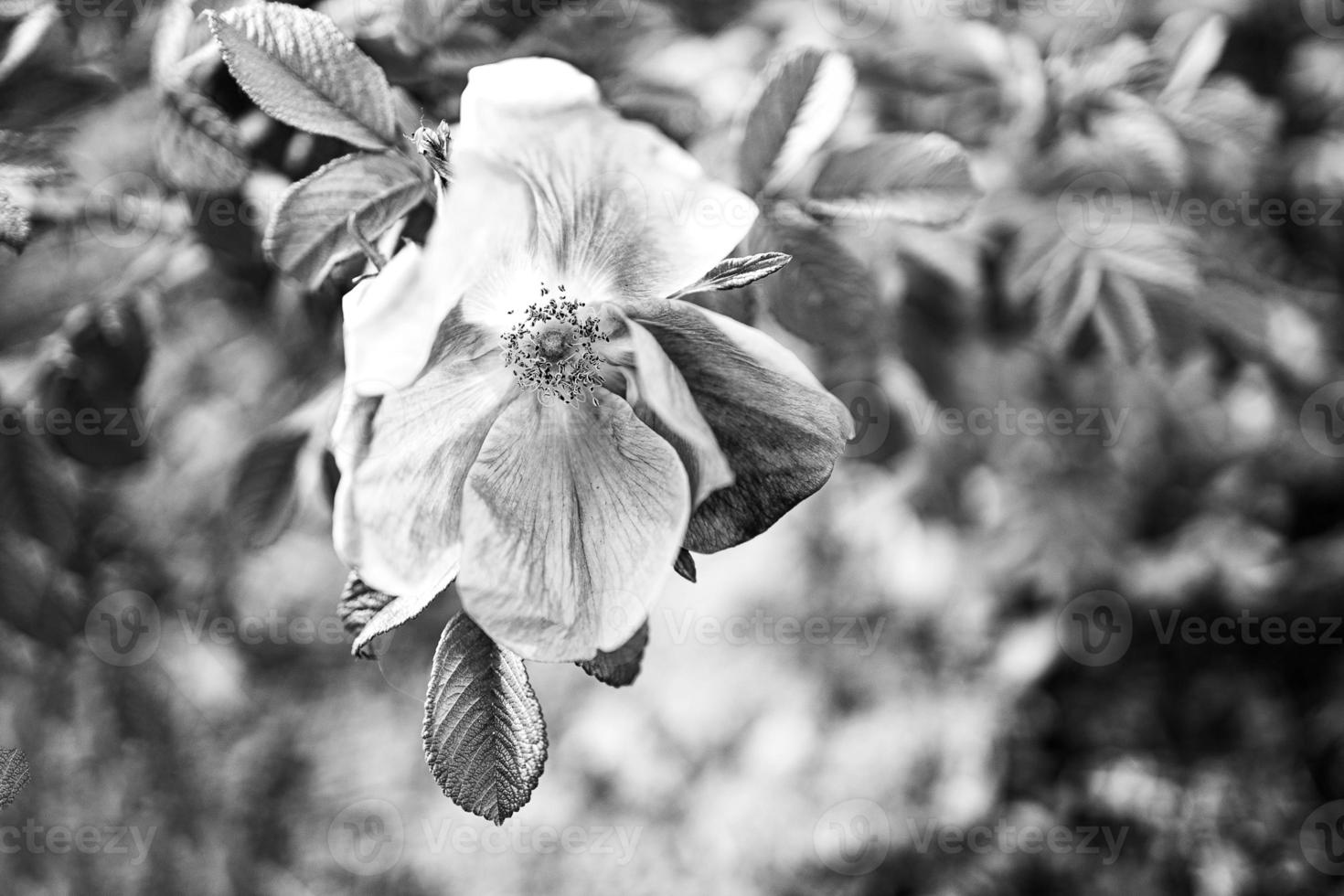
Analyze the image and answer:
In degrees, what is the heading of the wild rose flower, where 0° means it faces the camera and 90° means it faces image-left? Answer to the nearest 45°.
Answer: approximately 0°

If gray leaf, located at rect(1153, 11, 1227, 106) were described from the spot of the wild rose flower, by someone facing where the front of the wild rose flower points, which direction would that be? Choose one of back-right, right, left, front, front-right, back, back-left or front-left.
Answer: back-left
